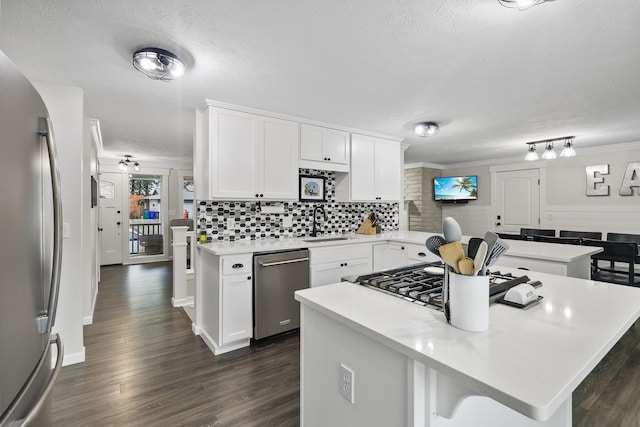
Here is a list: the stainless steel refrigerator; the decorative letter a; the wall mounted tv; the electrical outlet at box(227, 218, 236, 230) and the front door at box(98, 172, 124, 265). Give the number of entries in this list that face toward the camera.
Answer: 4

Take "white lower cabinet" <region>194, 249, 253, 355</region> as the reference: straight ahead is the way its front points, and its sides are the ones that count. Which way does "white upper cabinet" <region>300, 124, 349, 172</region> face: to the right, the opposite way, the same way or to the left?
the same way

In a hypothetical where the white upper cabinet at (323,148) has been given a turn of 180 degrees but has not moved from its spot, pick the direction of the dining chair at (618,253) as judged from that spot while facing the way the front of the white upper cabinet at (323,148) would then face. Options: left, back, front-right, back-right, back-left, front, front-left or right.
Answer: back-right

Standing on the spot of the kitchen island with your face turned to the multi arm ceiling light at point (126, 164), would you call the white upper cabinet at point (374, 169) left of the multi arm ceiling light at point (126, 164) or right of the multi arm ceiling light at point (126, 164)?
right

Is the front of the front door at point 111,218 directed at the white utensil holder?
yes

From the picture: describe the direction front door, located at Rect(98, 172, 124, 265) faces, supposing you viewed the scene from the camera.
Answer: facing the viewer

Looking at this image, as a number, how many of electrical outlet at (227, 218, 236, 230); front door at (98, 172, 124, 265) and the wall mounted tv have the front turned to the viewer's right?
0

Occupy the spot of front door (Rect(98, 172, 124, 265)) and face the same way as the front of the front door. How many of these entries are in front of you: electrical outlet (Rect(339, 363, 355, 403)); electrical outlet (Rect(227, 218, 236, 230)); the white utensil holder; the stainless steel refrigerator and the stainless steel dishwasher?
5

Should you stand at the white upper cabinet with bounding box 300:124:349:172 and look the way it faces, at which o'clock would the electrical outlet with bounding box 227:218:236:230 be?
The electrical outlet is roughly at 4 o'clock from the white upper cabinet.

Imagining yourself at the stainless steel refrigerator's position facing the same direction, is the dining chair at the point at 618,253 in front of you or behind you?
in front

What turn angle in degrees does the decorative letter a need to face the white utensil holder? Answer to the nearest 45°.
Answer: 0° — it already faces it

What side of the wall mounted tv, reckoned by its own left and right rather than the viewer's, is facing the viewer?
front

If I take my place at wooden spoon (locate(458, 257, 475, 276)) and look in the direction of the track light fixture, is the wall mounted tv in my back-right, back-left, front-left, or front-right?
front-left

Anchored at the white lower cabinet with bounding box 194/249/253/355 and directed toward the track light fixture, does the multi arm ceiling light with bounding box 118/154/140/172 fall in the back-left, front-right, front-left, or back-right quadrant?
back-left

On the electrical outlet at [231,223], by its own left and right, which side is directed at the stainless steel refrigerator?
front
